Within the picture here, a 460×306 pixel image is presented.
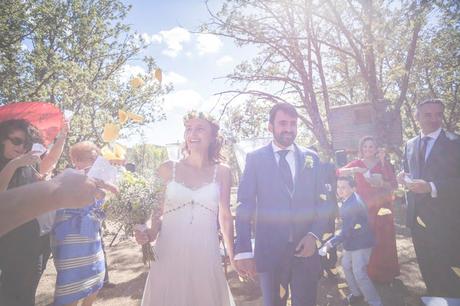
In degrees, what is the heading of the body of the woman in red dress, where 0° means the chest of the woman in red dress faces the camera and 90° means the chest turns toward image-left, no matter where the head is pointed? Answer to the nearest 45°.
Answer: approximately 45°

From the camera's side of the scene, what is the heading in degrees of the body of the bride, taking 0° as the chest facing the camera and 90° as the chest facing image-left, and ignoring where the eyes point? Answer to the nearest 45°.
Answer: approximately 0°

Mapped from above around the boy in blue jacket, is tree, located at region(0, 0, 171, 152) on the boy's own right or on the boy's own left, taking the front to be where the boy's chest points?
on the boy's own right

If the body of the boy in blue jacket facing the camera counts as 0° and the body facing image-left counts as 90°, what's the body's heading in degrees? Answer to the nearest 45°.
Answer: approximately 45°

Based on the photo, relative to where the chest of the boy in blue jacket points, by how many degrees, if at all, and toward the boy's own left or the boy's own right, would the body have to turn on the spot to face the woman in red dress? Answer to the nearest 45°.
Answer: approximately 135° to the boy's own right

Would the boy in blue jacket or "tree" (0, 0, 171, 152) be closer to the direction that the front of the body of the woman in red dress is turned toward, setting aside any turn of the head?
the boy in blue jacket

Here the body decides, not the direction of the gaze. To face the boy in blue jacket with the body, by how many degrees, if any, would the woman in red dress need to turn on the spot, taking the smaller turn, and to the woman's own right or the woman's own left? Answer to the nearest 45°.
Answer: approximately 45° to the woman's own left

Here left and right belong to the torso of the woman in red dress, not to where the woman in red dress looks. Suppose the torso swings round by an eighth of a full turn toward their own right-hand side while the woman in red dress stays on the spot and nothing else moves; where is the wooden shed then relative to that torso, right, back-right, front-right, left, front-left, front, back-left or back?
right

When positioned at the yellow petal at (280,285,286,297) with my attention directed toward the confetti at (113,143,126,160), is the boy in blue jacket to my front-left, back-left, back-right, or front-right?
back-right
